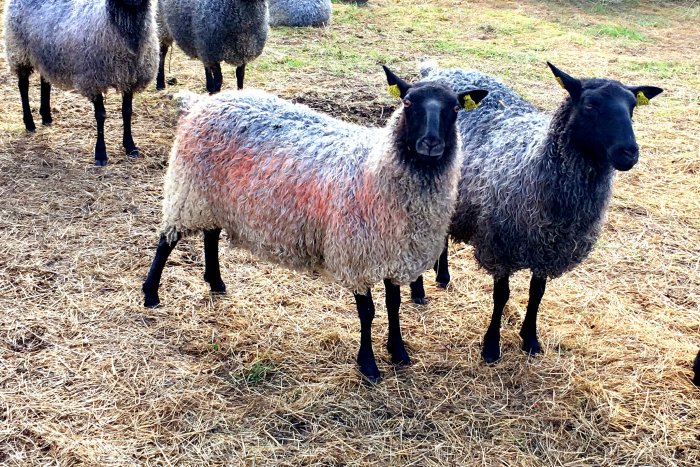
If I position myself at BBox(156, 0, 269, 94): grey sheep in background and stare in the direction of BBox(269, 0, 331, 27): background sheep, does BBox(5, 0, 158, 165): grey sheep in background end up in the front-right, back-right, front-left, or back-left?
back-left

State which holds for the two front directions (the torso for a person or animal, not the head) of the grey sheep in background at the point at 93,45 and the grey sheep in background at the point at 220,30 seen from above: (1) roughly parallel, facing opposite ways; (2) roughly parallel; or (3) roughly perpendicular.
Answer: roughly parallel

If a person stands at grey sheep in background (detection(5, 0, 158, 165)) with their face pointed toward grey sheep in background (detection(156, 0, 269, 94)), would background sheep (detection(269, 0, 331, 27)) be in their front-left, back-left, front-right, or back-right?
front-left

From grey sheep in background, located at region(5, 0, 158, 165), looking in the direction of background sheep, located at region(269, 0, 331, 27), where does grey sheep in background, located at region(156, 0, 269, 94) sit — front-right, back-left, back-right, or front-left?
front-right

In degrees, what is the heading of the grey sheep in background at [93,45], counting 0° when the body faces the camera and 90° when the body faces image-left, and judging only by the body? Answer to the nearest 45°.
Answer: approximately 315°

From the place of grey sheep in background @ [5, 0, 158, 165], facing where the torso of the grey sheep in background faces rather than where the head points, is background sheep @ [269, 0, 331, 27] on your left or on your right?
on your left
